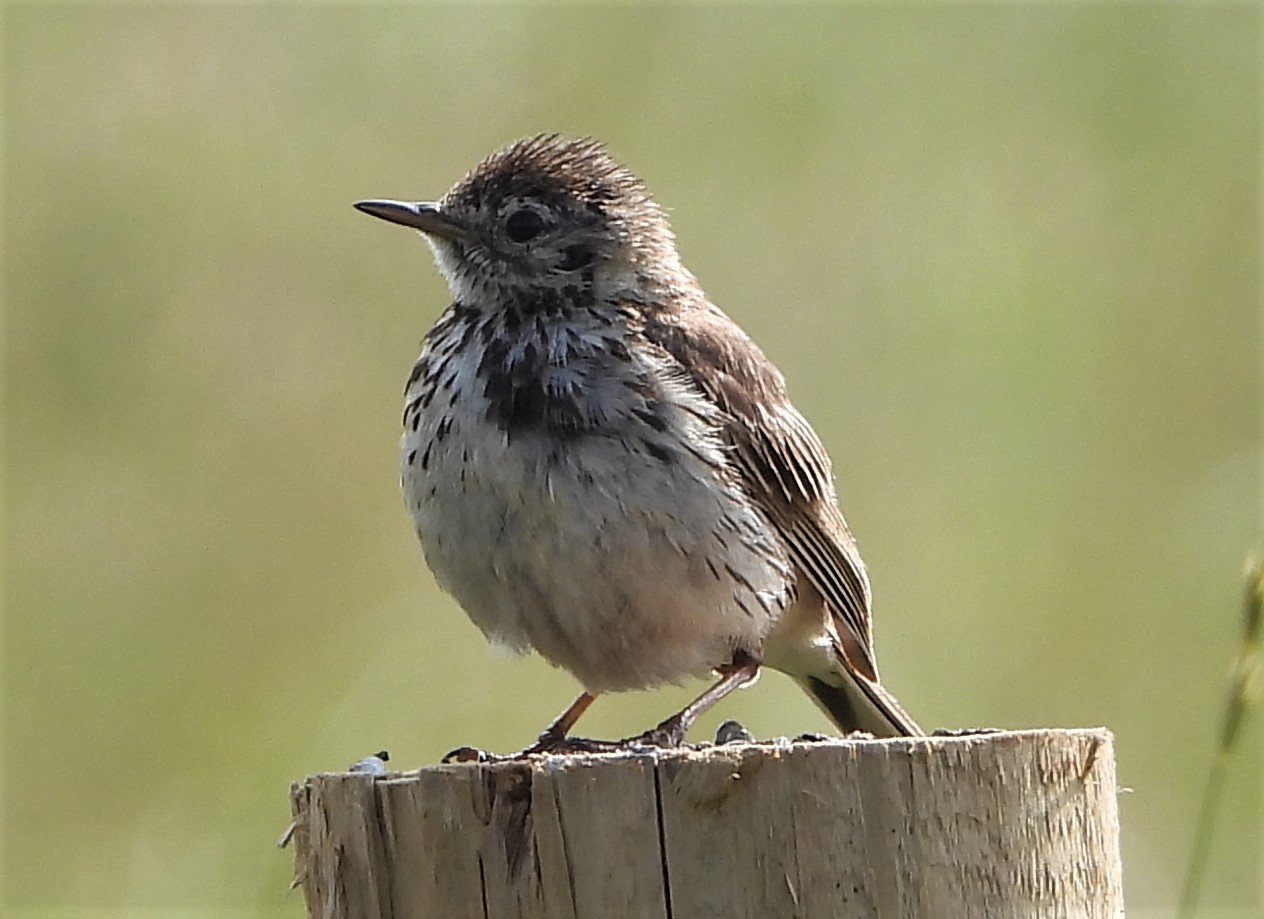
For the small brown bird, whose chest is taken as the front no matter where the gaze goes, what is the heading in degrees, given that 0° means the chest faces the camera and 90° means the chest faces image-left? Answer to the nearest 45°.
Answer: approximately 45°
